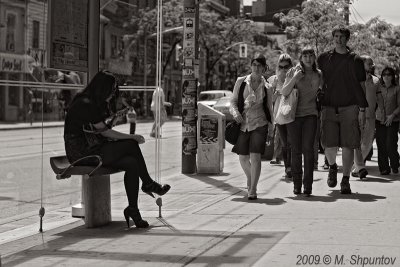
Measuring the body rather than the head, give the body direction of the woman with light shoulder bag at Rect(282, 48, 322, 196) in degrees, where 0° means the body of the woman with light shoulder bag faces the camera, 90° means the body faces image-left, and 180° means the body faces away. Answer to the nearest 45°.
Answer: approximately 0°

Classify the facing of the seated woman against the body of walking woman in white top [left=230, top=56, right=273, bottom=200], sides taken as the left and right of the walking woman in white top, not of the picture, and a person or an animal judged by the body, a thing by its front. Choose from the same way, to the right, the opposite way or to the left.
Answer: to the left

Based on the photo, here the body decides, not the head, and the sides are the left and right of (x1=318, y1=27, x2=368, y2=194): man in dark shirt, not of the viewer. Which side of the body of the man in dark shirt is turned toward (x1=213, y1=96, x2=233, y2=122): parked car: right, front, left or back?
back

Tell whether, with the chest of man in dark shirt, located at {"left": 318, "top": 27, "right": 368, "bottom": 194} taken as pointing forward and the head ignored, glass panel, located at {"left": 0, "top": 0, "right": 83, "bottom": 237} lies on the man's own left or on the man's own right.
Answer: on the man's own right

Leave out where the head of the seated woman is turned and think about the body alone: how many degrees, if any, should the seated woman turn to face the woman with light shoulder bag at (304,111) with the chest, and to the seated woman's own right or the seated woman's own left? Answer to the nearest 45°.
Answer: approximately 45° to the seated woman's own left

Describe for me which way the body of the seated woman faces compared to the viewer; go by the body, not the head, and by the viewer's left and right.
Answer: facing to the right of the viewer

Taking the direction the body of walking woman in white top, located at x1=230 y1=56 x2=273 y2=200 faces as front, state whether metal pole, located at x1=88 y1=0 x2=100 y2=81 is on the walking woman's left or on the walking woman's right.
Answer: on the walking woman's right

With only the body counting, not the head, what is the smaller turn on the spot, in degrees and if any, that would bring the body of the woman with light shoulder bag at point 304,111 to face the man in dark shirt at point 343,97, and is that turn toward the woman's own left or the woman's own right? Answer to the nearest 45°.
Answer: approximately 135° to the woman's own left

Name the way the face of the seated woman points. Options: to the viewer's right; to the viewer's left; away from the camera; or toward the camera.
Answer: to the viewer's right
